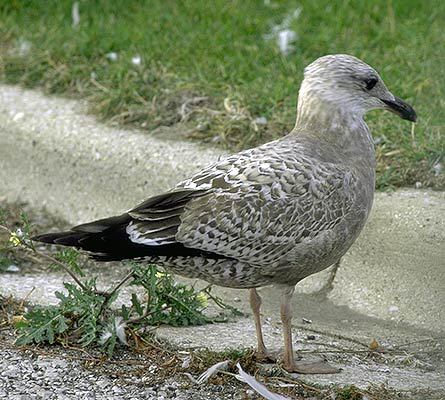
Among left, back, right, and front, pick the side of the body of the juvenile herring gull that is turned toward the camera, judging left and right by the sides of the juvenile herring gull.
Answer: right

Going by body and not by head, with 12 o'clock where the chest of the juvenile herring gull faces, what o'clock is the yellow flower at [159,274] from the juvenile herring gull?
The yellow flower is roughly at 7 o'clock from the juvenile herring gull.
